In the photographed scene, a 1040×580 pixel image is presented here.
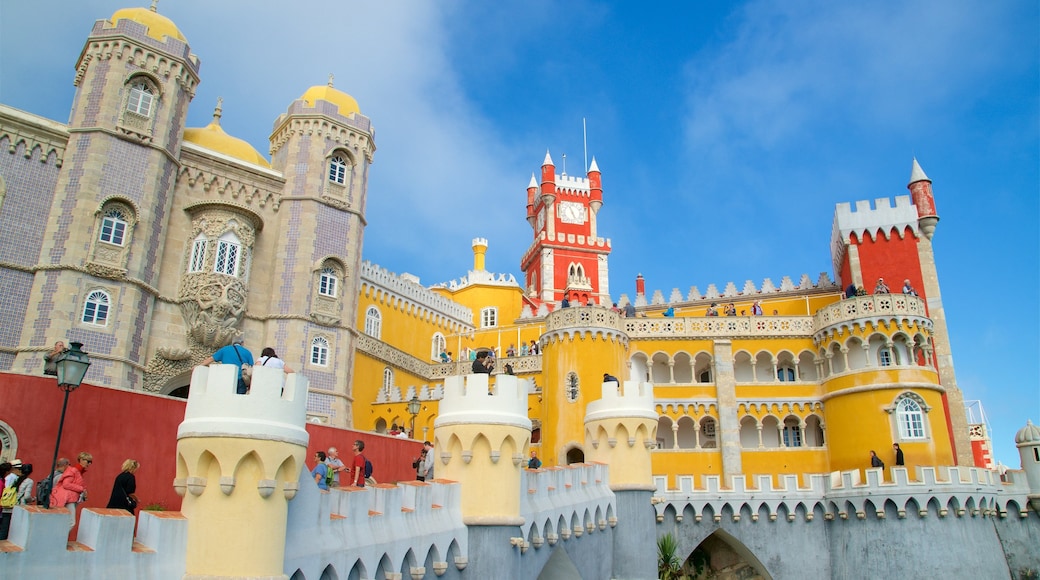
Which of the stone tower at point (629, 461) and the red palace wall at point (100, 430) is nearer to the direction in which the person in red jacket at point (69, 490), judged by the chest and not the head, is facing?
the stone tower

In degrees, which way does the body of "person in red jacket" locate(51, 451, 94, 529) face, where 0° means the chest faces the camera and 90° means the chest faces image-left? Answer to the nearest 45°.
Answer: approximately 270°

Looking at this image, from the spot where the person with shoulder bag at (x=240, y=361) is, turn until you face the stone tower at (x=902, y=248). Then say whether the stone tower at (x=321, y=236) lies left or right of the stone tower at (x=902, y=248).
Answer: left
